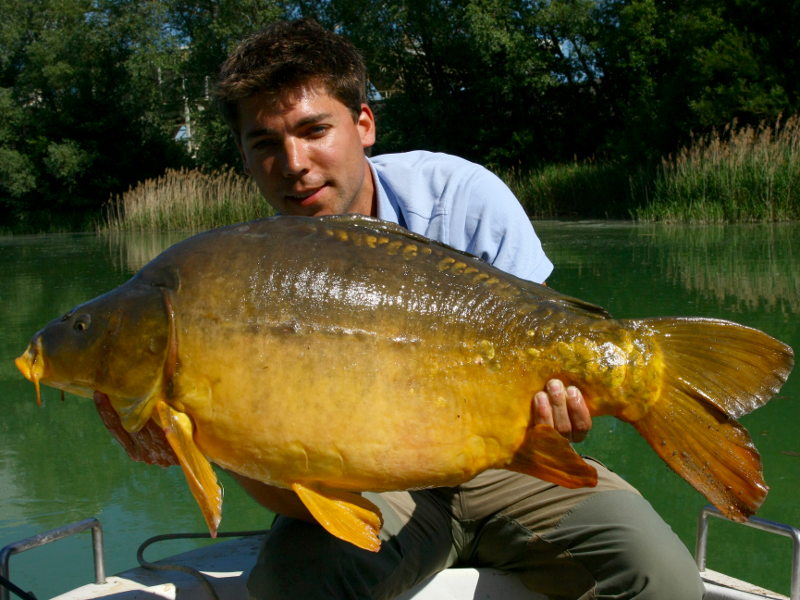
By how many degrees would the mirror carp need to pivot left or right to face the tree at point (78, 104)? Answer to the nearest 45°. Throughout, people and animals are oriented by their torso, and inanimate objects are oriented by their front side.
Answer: approximately 90° to its right

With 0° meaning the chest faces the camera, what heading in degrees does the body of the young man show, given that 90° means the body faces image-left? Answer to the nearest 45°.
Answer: approximately 0°

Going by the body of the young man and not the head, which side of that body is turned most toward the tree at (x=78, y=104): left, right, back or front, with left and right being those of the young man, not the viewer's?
back

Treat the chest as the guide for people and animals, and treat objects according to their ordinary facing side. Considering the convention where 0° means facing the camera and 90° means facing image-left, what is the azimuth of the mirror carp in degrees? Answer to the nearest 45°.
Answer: approximately 90°
